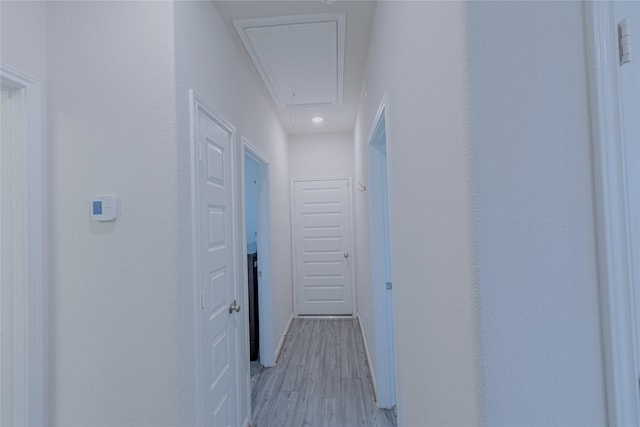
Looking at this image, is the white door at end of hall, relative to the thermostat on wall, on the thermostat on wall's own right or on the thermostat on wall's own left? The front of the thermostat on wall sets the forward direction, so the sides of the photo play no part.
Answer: on the thermostat on wall's own left
